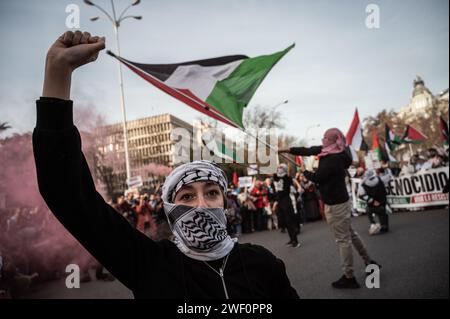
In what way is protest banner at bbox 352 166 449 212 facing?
toward the camera

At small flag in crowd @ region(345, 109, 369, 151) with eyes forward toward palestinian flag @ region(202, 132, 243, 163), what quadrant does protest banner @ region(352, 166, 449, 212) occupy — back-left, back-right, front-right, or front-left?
back-left

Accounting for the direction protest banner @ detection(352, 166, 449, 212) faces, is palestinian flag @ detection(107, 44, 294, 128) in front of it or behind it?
in front

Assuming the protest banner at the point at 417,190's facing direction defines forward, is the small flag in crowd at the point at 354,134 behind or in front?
behind
